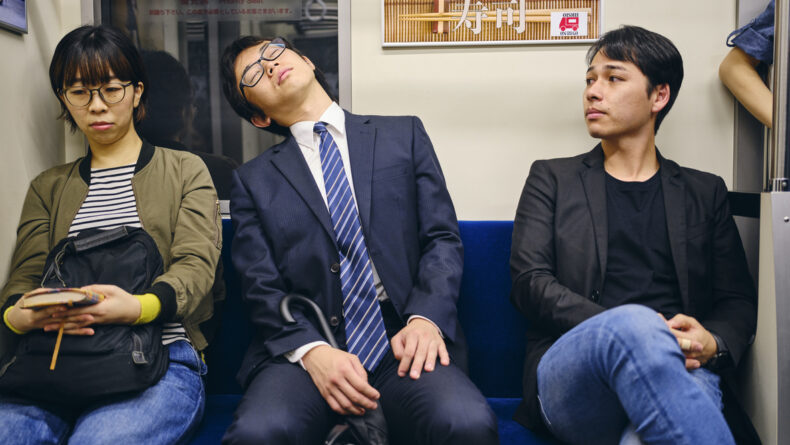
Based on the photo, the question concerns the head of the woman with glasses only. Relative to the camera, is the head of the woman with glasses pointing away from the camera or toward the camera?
toward the camera

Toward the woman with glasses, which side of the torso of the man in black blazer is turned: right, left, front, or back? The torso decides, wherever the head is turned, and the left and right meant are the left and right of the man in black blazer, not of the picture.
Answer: right

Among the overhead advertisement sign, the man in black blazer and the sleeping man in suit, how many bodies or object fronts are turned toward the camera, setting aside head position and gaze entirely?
3

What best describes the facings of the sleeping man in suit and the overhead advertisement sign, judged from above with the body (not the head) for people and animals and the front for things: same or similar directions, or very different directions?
same or similar directions

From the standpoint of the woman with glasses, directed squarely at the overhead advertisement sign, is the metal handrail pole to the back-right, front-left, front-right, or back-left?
front-right

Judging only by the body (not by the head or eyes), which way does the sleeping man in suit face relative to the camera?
toward the camera

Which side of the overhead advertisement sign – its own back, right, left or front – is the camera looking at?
front

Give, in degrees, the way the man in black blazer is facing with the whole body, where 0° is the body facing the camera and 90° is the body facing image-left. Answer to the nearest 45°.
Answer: approximately 0°

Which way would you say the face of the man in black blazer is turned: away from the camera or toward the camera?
toward the camera
